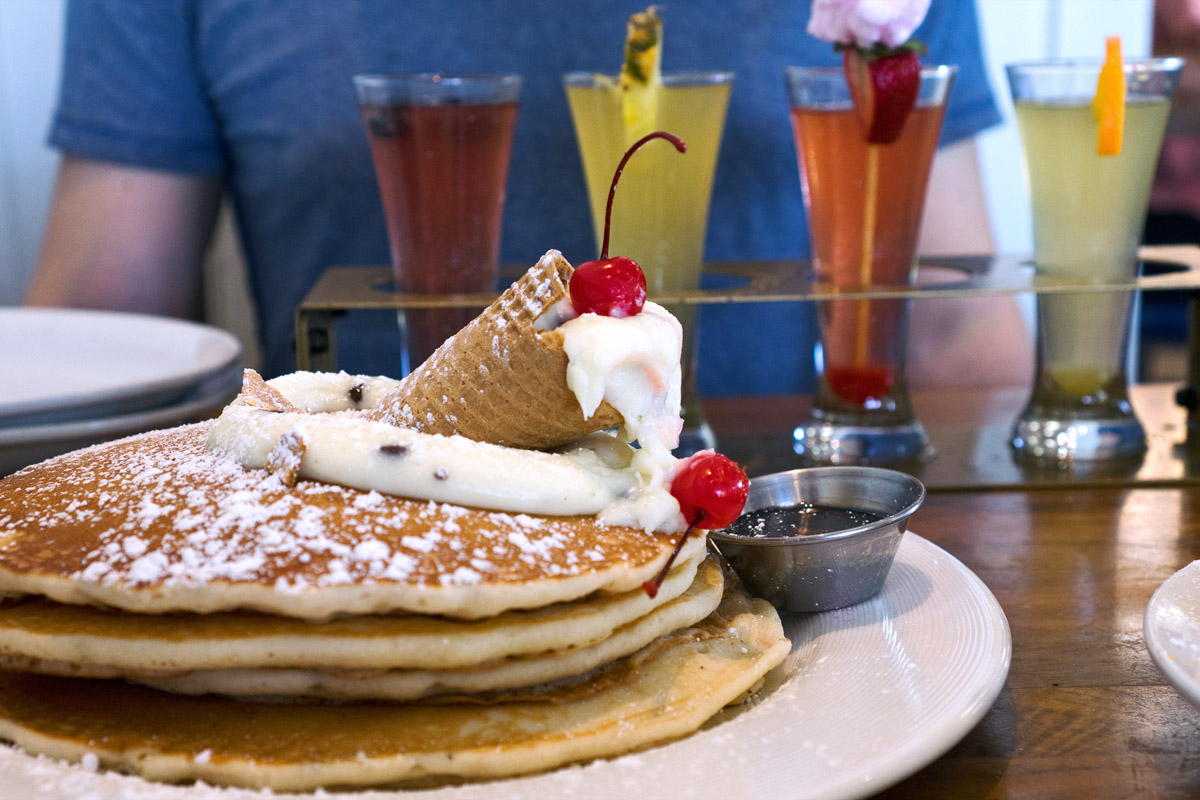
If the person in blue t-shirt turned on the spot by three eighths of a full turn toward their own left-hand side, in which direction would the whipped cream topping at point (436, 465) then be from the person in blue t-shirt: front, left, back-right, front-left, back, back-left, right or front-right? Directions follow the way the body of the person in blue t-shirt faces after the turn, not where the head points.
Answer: back-right

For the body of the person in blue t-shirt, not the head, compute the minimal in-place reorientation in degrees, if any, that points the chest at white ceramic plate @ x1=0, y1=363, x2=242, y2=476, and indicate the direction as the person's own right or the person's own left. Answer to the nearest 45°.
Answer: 0° — they already face it

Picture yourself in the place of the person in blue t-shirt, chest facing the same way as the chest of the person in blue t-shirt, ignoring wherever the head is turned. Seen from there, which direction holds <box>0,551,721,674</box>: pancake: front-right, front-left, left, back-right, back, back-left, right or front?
front

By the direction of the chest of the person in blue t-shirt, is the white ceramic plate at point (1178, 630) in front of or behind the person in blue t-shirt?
in front

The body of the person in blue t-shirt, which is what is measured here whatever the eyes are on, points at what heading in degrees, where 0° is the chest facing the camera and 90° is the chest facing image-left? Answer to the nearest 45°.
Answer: approximately 0°

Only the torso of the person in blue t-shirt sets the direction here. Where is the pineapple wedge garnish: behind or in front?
in front

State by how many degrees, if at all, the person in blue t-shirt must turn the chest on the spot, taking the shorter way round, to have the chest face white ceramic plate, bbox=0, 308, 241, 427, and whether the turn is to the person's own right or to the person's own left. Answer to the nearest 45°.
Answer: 0° — they already face it
